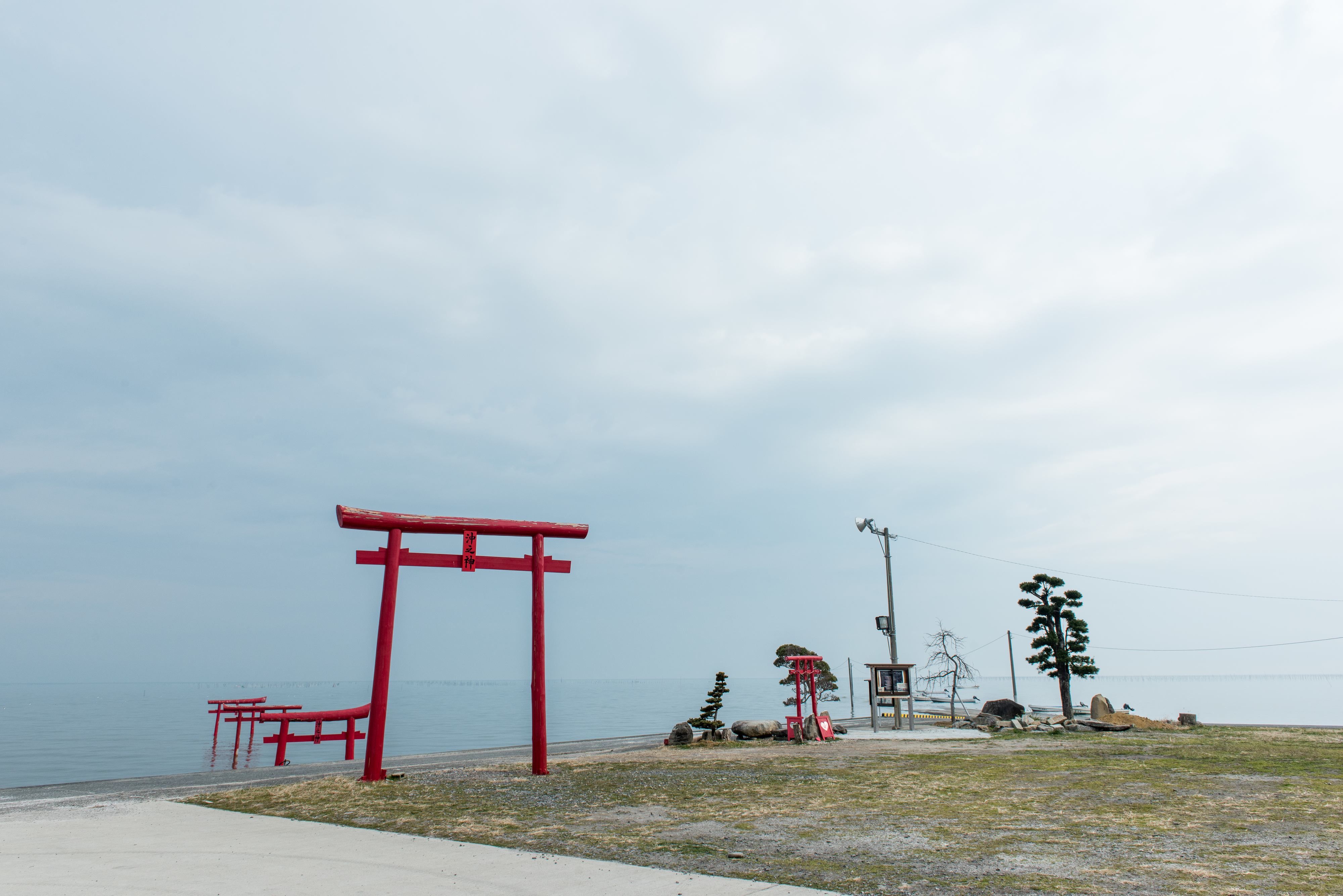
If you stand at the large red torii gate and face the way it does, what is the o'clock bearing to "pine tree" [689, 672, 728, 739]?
The pine tree is roughly at 7 o'clock from the large red torii gate.

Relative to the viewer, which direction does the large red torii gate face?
toward the camera
